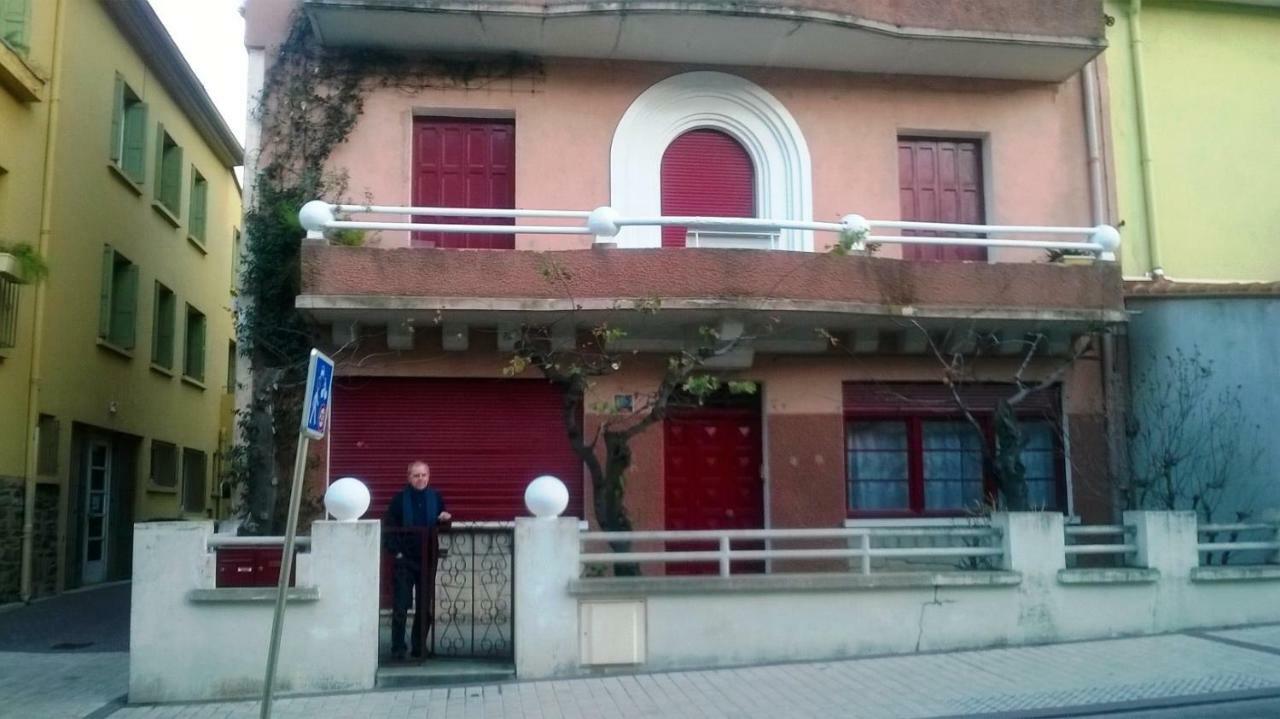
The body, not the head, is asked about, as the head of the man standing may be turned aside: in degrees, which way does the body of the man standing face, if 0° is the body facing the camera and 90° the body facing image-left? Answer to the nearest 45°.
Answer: approximately 0°

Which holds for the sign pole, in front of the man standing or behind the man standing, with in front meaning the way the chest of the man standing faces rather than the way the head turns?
in front

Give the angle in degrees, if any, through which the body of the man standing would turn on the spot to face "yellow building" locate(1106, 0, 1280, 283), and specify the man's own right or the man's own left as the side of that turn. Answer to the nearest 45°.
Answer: approximately 90° to the man's own left

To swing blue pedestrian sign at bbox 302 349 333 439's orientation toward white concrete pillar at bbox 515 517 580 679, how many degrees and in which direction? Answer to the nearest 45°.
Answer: approximately 90° to its left

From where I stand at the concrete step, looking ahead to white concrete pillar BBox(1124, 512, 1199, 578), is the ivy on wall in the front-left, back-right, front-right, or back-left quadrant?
back-left

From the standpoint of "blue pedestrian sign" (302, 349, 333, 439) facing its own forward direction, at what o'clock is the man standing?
The man standing is roughly at 8 o'clock from the blue pedestrian sign.

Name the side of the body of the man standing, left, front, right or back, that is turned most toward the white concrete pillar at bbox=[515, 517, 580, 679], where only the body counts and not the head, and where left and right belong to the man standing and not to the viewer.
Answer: left

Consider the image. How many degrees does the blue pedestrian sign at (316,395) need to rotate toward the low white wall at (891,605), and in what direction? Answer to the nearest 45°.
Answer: approximately 45° to its left

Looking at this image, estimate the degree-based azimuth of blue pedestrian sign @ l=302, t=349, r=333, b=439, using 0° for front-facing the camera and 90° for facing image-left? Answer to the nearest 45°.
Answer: approximately 315°

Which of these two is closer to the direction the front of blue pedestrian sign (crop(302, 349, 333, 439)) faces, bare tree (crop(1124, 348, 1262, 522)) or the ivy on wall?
the bare tree

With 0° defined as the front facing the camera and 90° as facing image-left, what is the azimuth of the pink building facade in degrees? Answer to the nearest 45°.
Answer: approximately 0°

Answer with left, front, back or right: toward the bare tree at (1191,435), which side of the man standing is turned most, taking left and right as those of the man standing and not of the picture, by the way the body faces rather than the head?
left

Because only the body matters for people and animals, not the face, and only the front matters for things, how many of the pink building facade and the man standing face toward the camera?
2

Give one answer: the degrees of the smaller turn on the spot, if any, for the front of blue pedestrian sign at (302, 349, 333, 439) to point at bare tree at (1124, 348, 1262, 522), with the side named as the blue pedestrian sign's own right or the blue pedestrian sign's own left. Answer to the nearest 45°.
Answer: approximately 45° to the blue pedestrian sign's own left
